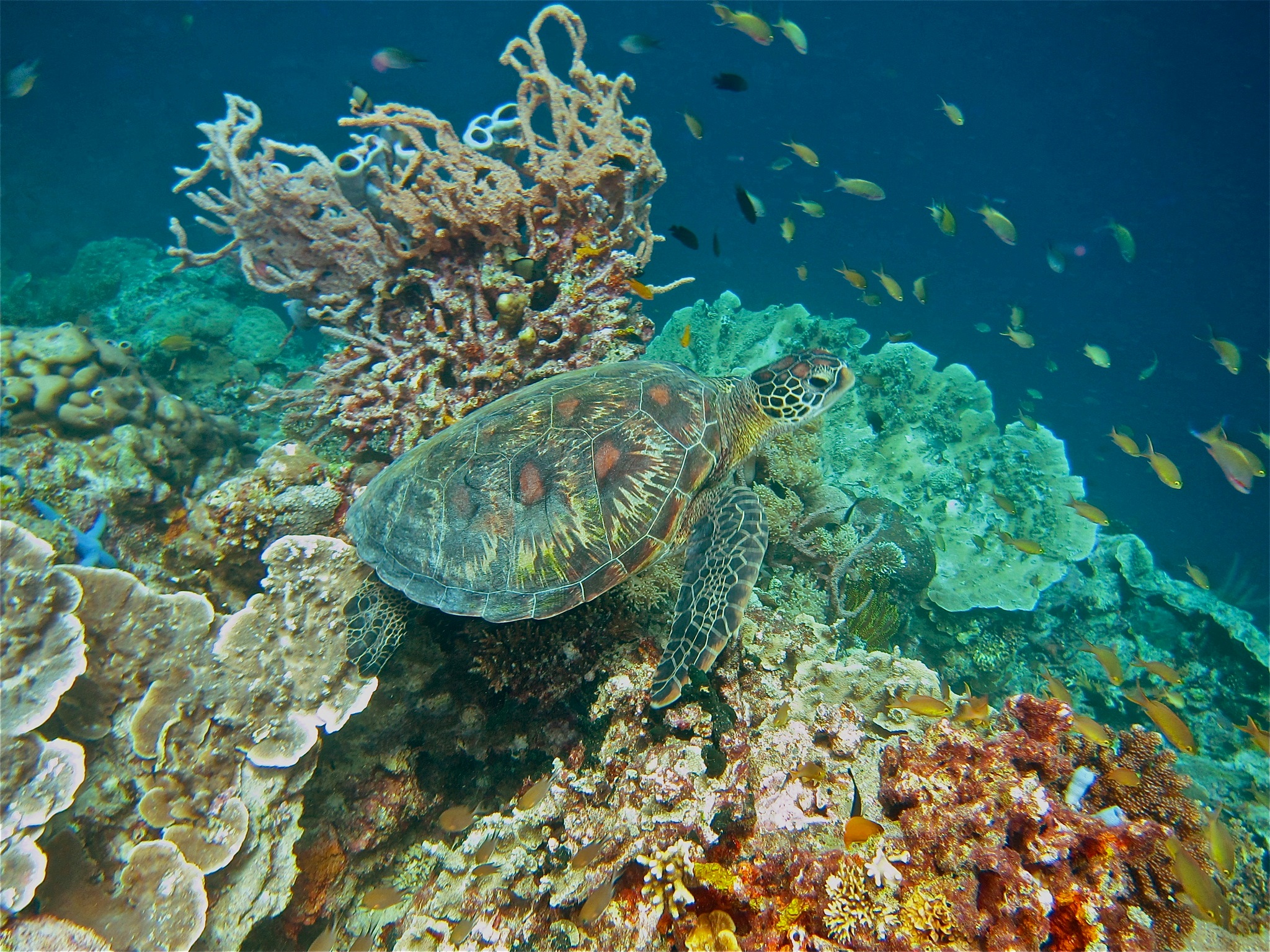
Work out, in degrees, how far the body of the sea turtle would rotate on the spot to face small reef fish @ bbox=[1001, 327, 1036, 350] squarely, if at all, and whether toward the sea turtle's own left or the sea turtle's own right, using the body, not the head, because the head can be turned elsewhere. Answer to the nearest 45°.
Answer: approximately 45° to the sea turtle's own left

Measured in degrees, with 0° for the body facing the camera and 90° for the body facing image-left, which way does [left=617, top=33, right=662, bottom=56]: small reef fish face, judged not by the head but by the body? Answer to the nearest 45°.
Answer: approximately 90°
